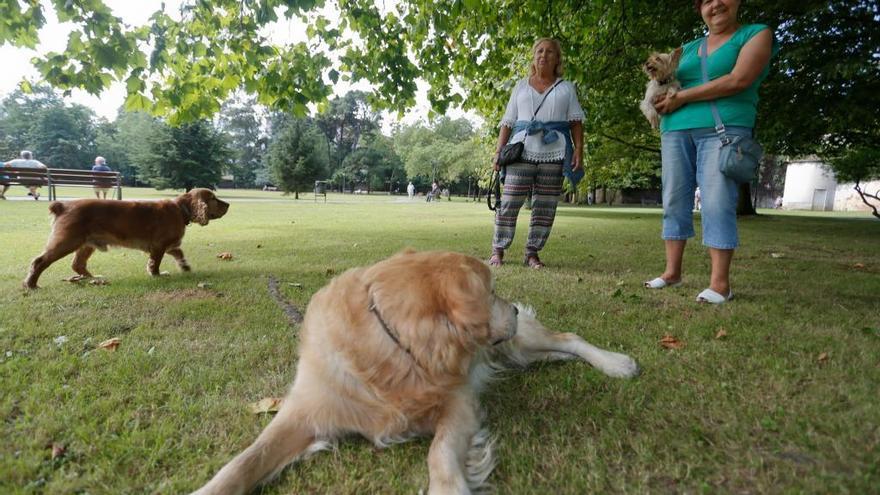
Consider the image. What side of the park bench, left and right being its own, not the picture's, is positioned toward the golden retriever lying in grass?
back

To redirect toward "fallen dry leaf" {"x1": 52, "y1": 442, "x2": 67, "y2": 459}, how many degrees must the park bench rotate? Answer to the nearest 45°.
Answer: approximately 180°

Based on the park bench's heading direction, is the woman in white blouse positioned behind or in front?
behind

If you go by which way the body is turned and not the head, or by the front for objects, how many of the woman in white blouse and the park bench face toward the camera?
1

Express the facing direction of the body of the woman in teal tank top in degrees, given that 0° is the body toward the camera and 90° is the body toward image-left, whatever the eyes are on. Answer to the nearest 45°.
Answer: approximately 45°

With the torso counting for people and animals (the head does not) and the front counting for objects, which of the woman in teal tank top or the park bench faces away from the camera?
the park bench

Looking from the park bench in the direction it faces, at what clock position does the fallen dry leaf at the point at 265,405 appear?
The fallen dry leaf is roughly at 6 o'clock from the park bench.

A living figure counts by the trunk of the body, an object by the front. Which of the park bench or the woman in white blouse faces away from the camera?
the park bench

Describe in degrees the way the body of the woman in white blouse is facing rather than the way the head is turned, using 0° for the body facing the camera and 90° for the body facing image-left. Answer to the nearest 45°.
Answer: approximately 0°

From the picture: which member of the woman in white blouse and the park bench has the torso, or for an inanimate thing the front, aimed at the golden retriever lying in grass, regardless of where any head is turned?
the woman in white blouse

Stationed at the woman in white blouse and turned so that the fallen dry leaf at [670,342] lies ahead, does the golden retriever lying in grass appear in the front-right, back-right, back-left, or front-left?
front-right

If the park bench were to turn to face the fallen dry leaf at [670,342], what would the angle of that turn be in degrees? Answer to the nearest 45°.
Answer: approximately 180°

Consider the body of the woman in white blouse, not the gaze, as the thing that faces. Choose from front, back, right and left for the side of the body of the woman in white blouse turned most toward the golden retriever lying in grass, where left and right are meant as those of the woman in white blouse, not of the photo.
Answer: front

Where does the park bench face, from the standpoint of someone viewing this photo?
facing away from the viewer
